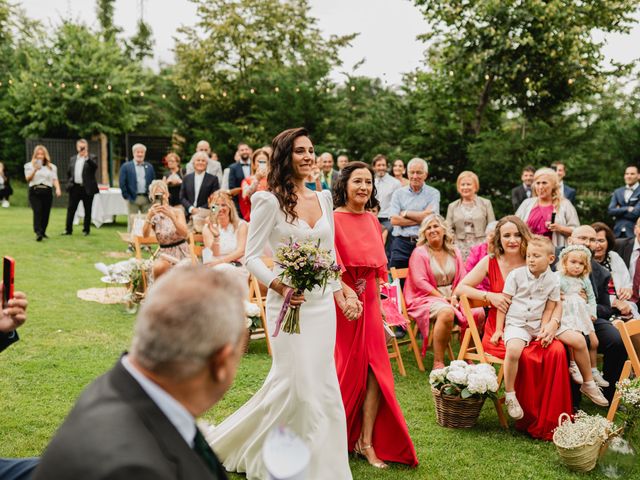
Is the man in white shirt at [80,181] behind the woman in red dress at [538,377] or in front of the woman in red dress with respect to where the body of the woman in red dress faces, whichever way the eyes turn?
behind

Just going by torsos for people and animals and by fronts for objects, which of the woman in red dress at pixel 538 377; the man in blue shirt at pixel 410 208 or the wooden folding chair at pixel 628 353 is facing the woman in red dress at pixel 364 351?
the man in blue shirt

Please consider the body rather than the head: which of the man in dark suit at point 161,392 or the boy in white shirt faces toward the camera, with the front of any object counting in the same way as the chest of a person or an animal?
the boy in white shirt

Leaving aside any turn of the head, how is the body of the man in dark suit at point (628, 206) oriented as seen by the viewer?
toward the camera

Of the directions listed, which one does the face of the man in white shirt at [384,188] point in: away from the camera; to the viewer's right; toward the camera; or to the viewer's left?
toward the camera

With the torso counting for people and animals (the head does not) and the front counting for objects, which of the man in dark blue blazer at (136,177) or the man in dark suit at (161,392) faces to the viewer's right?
the man in dark suit at (161,392)

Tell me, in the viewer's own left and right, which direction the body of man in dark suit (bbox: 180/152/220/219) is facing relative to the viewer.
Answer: facing the viewer

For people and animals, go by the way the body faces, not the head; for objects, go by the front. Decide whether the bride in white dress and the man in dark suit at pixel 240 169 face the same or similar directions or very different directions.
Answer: same or similar directions

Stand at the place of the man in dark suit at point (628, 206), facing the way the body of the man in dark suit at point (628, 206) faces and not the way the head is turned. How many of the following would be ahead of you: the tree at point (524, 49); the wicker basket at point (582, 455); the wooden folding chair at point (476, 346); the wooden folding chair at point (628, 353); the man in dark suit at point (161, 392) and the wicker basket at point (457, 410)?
5

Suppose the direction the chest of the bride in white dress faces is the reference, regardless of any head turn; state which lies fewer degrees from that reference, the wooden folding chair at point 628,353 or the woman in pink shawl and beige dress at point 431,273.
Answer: the wooden folding chair

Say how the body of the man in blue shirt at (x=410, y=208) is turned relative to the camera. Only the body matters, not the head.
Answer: toward the camera

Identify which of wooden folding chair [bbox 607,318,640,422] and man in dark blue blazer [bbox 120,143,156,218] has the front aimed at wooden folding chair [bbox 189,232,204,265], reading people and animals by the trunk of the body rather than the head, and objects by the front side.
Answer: the man in dark blue blazer

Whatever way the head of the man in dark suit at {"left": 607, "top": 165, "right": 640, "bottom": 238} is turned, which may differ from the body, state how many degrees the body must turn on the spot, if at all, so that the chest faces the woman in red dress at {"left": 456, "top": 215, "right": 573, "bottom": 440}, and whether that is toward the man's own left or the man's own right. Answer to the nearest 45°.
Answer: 0° — they already face them
